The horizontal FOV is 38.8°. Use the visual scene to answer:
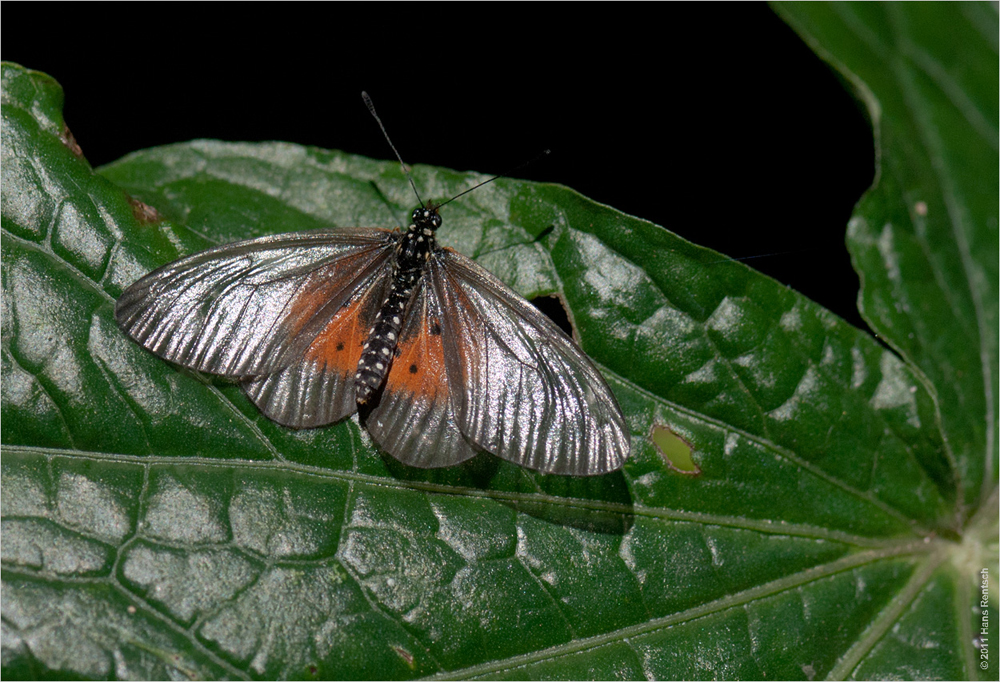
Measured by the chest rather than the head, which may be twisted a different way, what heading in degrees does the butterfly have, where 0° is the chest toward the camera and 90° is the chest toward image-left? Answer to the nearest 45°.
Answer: approximately 180°
